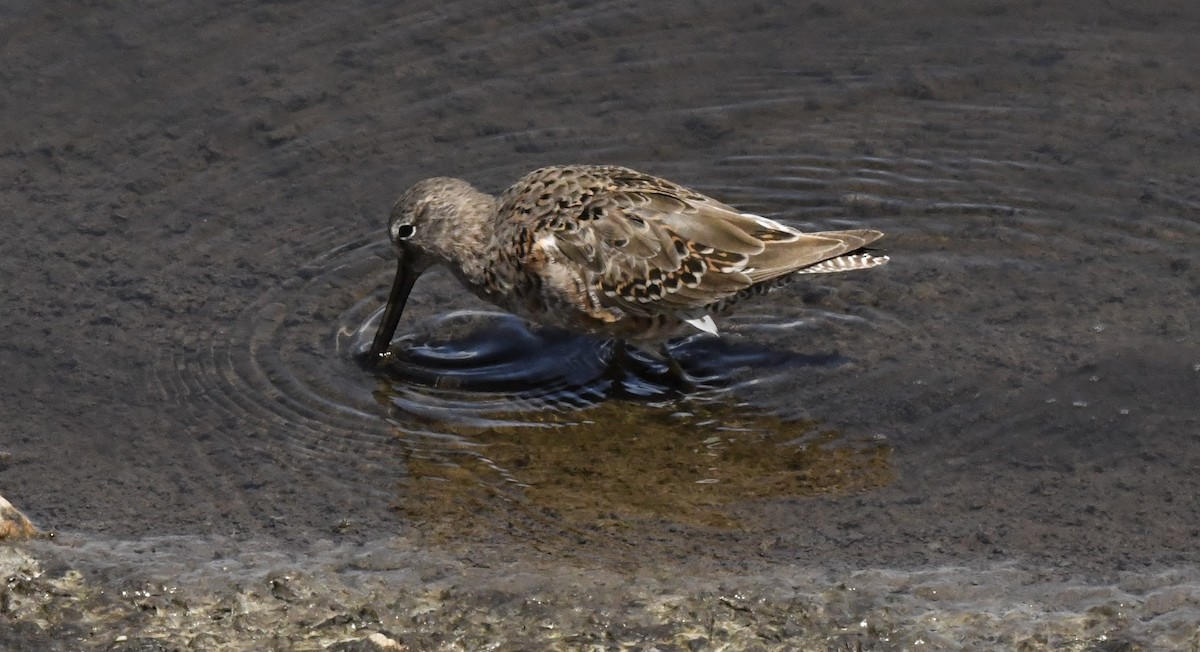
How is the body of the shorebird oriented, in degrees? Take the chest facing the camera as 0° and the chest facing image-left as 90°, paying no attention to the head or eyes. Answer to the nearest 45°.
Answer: approximately 90°
